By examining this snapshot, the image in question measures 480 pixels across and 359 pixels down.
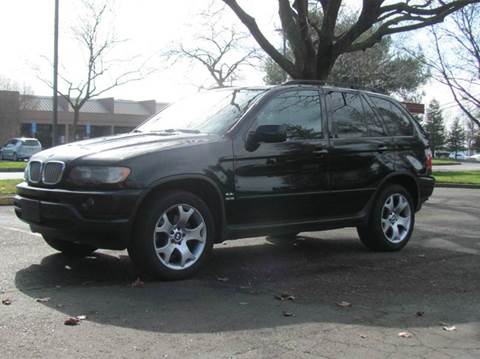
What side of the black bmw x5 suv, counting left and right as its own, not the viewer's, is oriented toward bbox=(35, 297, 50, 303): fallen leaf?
front

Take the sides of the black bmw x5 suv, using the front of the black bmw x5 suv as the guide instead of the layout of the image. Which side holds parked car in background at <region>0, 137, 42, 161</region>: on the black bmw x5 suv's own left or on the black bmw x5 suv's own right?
on the black bmw x5 suv's own right

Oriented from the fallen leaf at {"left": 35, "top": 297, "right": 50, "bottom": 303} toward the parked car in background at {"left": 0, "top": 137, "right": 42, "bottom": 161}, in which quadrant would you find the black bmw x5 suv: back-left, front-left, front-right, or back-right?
front-right

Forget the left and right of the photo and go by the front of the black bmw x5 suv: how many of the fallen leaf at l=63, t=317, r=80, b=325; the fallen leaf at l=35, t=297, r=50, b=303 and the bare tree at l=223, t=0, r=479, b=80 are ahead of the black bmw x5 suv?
2

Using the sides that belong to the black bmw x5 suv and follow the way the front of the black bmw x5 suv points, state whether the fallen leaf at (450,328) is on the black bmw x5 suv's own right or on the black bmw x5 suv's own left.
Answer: on the black bmw x5 suv's own left

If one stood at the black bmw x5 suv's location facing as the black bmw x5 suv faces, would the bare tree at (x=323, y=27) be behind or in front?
behind

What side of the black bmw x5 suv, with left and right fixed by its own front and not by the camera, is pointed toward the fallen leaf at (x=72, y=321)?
front

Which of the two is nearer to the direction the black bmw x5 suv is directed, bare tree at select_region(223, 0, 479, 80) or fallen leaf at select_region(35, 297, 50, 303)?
the fallen leaf

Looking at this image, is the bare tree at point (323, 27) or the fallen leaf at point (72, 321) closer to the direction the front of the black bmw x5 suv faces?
the fallen leaf

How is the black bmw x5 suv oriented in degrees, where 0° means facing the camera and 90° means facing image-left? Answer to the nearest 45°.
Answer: approximately 45°

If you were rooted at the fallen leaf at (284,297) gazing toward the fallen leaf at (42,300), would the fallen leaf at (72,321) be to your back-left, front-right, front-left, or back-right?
front-left

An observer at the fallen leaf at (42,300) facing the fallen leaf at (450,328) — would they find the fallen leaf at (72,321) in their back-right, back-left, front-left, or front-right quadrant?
front-right
